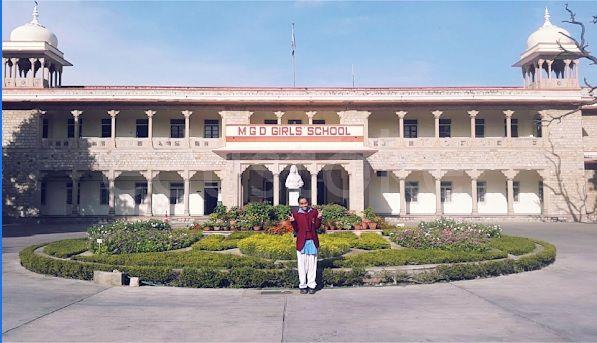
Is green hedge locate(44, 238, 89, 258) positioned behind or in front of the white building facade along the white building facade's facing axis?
in front

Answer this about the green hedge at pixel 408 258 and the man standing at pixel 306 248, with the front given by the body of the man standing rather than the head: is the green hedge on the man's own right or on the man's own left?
on the man's own left

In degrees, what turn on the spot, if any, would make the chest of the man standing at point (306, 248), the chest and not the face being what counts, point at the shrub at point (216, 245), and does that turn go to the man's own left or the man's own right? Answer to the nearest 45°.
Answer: approximately 135° to the man's own right

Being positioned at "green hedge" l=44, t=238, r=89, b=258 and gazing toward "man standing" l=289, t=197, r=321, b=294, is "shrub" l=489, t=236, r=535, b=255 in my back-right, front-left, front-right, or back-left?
front-left

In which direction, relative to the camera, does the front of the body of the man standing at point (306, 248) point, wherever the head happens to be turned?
toward the camera

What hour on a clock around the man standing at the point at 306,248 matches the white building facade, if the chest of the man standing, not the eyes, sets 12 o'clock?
The white building facade is roughly at 6 o'clock from the man standing.

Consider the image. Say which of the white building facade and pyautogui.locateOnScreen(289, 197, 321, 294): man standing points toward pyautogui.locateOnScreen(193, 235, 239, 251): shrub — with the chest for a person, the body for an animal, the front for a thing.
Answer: the white building facade

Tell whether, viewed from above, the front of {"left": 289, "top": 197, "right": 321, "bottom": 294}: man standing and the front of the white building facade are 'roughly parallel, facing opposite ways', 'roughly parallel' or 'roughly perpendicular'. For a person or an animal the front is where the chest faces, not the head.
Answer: roughly parallel

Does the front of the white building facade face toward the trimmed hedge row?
yes

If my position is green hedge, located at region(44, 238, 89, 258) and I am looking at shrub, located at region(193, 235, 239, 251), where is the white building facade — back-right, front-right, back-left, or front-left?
front-left

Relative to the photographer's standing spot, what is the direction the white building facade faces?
facing the viewer

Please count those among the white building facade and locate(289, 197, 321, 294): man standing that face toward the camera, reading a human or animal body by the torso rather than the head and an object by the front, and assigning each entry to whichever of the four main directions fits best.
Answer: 2
